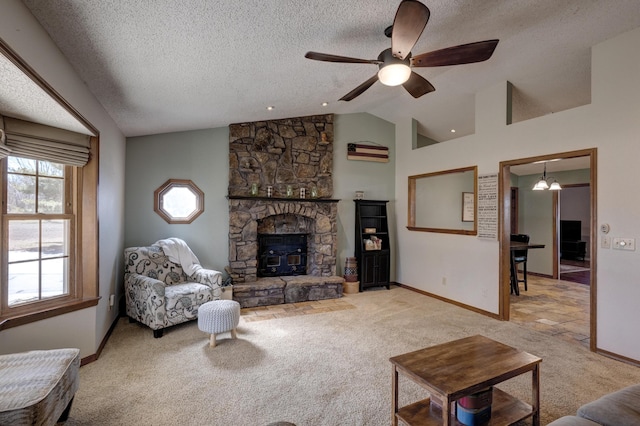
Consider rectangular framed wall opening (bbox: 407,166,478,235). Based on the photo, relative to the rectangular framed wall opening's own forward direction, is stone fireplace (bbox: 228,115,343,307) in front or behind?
in front

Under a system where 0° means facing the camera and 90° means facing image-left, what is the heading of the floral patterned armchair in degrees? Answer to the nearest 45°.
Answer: approximately 315°

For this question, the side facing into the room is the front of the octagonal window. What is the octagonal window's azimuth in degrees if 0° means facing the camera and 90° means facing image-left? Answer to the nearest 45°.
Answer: approximately 0°

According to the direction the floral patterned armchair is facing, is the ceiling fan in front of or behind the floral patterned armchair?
in front

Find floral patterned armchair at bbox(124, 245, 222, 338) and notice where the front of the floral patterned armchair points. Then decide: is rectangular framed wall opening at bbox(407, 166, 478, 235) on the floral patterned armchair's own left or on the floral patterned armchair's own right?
on the floral patterned armchair's own left

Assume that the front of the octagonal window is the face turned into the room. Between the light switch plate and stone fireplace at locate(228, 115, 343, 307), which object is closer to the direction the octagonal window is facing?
the light switch plate

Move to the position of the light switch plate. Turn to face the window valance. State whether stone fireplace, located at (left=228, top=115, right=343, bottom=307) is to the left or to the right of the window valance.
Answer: right

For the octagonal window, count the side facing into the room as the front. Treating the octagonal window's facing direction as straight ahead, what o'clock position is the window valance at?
The window valance is roughly at 1 o'clock from the octagonal window.

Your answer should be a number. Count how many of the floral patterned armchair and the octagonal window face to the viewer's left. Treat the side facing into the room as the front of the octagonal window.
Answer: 0

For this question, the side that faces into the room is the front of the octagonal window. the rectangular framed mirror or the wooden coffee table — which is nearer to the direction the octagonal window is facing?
the wooden coffee table

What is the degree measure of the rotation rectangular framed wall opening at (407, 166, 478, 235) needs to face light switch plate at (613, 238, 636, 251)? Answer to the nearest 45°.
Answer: approximately 90° to its left
